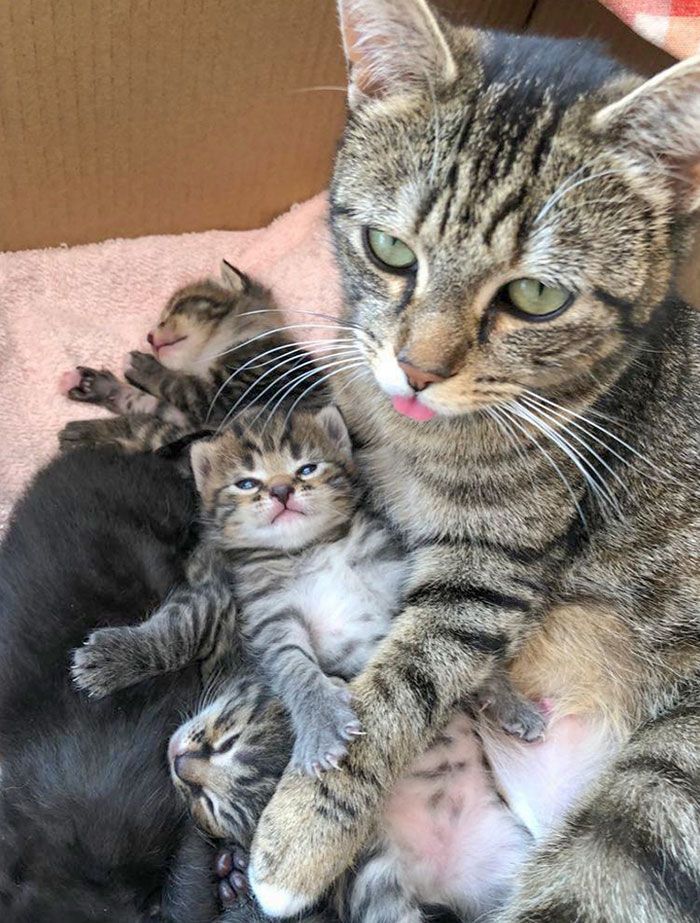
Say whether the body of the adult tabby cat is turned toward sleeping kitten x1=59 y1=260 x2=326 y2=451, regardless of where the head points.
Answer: no

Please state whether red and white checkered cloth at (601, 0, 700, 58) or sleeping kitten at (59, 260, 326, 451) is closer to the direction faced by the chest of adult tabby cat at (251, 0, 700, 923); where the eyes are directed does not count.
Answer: the sleeping kitten

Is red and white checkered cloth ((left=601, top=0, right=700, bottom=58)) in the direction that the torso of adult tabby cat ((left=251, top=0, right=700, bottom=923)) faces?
no
